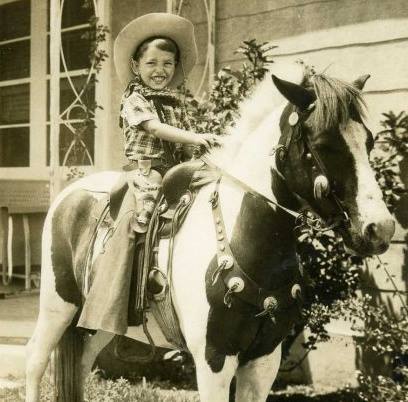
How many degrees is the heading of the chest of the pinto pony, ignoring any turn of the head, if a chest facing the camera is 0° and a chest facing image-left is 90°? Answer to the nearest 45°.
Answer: approximately 315°

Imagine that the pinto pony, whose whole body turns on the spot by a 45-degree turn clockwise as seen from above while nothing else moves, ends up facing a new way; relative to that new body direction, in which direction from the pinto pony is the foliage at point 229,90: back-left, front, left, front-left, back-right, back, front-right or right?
back

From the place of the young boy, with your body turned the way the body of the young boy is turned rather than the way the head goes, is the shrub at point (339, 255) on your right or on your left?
on your left

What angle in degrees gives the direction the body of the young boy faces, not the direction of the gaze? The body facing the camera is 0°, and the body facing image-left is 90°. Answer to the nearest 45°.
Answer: approximately 315°

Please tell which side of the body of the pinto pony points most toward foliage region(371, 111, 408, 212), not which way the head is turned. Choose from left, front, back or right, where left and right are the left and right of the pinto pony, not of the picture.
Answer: left

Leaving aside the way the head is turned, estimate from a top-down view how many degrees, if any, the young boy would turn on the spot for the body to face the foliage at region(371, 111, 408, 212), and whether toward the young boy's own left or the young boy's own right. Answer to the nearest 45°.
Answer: approximately 90° to the young boy's own left

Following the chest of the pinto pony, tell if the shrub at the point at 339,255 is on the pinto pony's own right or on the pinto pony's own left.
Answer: on the pinto pony's own left
